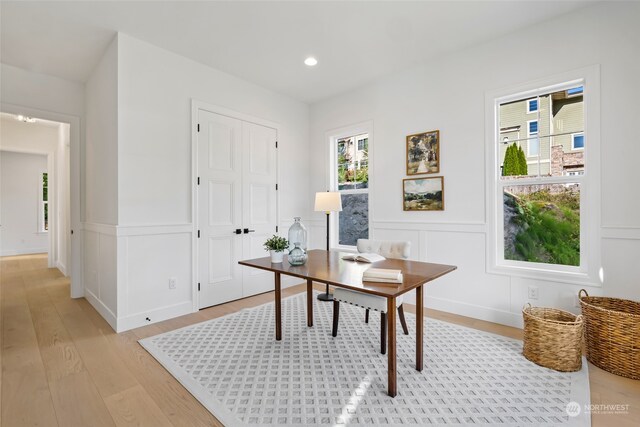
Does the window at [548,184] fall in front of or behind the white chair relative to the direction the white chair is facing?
behind

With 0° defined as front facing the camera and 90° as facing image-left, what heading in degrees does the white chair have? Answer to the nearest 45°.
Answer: approximately 45°

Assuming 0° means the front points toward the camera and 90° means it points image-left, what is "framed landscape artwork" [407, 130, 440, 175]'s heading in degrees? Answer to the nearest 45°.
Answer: approximately 45°

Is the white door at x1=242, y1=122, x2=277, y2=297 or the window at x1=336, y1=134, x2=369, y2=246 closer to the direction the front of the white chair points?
the white door

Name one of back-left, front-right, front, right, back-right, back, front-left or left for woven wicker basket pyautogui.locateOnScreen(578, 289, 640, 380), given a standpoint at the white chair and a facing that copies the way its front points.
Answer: back-left
